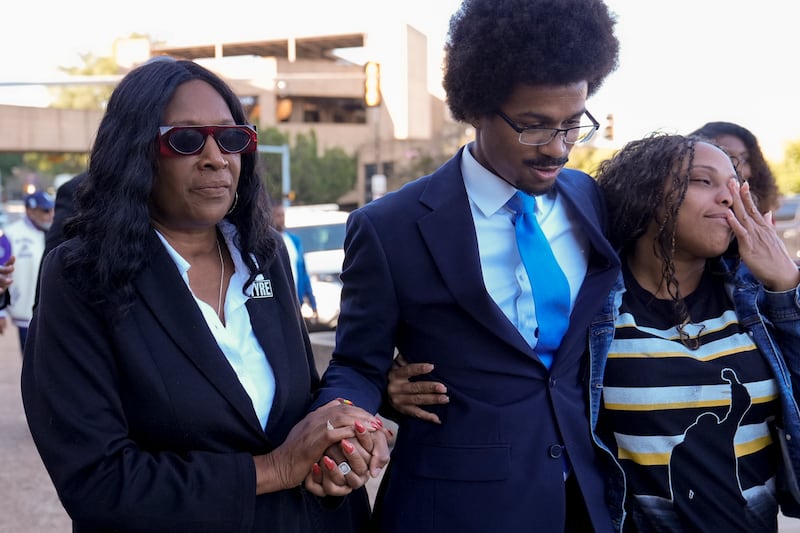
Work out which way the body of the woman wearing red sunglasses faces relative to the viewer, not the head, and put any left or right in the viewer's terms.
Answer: facing the viewer and to the right of the viewer

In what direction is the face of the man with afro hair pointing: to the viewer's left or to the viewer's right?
to the viewer's right

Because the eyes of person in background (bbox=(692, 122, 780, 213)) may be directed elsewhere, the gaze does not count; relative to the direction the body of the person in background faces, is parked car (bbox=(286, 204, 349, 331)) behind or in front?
behind

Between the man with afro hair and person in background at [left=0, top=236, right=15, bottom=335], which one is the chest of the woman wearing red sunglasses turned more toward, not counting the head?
the man with afro hair

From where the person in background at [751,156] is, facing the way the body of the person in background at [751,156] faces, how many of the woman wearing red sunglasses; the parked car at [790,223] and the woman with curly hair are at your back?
1

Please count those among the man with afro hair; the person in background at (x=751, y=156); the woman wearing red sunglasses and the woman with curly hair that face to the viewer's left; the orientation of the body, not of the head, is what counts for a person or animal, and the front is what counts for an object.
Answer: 0

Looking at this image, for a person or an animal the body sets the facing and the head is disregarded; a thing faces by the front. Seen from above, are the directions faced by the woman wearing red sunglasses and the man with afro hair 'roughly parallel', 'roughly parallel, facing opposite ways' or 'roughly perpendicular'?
roughly parallel

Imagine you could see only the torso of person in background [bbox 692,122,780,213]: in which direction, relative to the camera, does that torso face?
toward the camera

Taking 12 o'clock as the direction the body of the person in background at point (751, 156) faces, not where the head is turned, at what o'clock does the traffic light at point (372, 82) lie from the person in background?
The traffic light is roughly at 5 o'clock from the person in background.

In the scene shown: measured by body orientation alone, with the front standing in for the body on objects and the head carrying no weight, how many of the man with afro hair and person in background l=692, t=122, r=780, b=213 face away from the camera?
0

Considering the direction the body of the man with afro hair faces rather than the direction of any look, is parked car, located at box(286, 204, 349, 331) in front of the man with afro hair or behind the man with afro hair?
behind

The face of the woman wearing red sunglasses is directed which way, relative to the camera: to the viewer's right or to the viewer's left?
to the viewer's right
